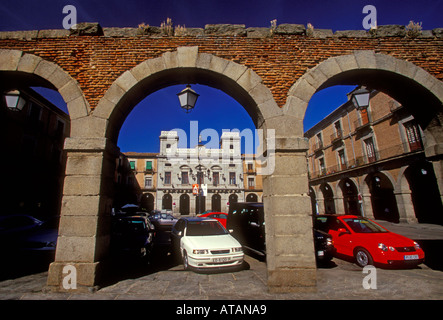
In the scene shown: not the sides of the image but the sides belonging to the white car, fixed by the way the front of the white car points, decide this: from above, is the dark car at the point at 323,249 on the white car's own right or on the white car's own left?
on the white car's own left

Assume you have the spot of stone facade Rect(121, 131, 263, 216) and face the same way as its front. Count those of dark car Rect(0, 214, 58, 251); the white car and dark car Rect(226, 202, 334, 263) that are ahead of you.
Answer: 3

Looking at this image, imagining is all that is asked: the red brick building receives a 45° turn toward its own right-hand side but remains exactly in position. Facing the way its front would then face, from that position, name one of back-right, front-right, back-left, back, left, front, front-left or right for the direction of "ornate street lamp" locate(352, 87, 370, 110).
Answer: left

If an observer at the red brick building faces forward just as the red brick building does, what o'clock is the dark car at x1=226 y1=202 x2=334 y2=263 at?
The dark car is roughly at 11 o'clock from the red brick building.

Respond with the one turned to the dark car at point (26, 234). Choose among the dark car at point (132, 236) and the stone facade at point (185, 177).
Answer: the stone facade

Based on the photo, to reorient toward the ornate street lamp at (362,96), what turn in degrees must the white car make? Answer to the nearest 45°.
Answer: approximately 45° to its left

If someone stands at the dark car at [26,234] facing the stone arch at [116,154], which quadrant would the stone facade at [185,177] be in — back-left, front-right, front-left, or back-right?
back-left

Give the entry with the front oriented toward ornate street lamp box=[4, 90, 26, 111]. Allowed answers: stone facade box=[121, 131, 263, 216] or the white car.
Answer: the stone facade

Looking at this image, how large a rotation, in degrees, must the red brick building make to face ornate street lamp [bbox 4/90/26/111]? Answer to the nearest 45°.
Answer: approximately 45° to its left

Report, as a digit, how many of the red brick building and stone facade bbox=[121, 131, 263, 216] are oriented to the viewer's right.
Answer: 0

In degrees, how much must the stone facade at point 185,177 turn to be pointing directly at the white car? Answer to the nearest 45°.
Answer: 0° — it already faces it
